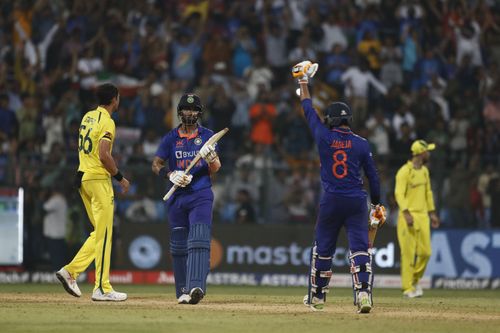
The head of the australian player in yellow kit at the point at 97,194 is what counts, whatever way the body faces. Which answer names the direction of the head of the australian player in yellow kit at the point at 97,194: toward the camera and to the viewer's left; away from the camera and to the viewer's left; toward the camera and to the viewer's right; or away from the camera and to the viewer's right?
away from the camera and to the viewer's right

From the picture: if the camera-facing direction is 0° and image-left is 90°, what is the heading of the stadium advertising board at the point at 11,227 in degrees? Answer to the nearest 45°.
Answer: approximately 0°

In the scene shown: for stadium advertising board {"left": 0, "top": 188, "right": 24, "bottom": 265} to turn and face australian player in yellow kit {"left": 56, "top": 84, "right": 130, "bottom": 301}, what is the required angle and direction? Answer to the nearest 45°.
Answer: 0° — it already faces them

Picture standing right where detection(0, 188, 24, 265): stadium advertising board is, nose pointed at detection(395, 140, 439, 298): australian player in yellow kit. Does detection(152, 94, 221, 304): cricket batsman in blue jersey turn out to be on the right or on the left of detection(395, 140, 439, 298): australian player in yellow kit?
right

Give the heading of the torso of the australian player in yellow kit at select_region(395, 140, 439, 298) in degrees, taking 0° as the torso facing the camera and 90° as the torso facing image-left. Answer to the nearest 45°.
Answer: approximately 315°

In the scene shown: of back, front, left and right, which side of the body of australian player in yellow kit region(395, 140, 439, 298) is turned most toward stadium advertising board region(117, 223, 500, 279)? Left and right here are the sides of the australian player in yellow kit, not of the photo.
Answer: back

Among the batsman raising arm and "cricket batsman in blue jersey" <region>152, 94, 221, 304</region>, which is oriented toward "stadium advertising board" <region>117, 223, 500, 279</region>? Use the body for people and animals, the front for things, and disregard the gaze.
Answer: the batsman raising arm

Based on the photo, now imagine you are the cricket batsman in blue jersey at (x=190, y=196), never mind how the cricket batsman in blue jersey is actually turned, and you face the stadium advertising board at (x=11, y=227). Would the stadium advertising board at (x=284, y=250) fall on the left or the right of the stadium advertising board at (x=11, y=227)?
right

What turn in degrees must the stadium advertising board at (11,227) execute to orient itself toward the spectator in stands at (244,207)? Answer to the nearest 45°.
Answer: approximately 90° to its left

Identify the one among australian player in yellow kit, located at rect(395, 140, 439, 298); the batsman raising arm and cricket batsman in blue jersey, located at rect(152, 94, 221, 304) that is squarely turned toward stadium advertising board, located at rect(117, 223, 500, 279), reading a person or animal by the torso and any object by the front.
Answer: the batsman raising arm
